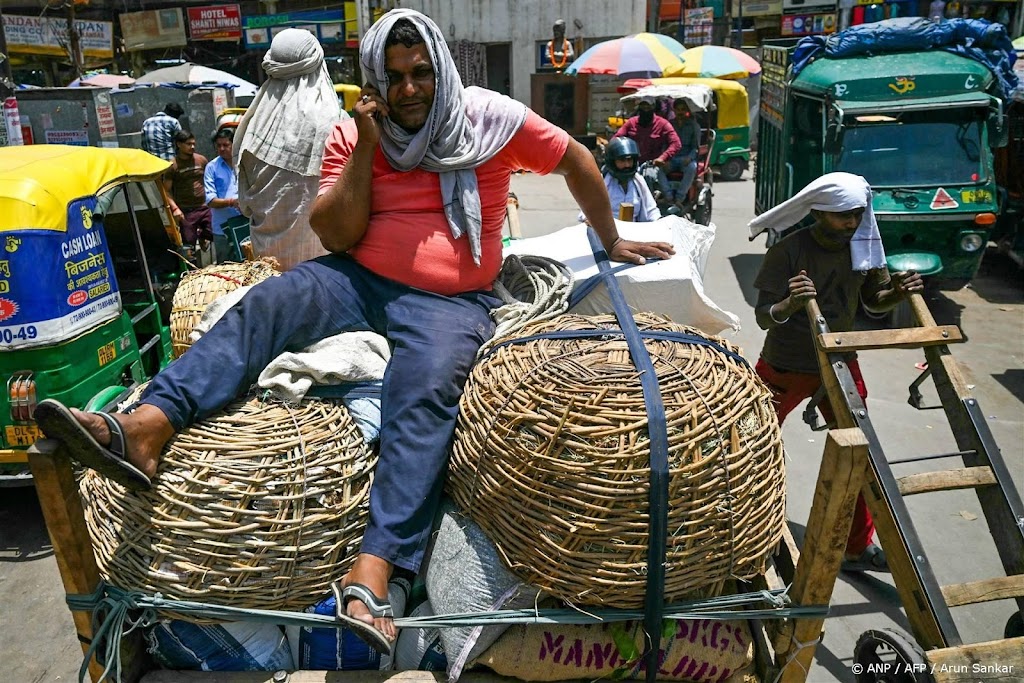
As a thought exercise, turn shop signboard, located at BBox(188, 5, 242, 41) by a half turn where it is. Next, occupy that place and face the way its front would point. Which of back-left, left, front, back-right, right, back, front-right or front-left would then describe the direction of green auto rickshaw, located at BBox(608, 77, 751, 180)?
back-right

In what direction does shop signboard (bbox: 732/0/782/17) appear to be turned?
toward the camera

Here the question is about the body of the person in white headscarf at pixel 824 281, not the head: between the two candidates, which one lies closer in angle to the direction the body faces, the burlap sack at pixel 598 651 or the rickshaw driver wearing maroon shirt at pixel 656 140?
the burlap sack

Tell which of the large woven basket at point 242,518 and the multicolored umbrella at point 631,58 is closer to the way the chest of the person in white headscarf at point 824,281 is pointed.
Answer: the large woven basket

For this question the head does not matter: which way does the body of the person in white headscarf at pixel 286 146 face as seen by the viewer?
away from the camera

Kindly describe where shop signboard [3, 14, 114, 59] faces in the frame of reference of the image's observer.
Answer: facing the viewer

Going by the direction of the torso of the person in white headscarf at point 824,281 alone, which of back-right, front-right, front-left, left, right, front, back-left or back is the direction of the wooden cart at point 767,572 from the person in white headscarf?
front-right

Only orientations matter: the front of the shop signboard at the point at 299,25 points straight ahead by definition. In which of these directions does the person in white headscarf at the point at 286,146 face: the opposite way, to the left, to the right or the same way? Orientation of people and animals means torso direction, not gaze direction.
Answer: the opposite way

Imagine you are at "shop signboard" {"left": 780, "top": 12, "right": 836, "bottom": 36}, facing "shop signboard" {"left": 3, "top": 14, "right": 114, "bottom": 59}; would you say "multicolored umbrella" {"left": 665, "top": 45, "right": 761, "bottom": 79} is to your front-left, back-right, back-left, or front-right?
front-left

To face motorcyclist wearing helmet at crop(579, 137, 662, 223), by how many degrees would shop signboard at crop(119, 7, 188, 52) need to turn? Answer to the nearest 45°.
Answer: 0° — it already faces them

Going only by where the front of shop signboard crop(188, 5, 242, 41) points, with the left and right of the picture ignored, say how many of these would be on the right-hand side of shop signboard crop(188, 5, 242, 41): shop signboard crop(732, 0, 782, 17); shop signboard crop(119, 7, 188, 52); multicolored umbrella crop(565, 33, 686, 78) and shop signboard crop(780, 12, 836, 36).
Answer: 1

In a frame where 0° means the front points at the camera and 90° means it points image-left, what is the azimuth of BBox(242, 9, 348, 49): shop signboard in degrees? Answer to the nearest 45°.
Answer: approximately 0°

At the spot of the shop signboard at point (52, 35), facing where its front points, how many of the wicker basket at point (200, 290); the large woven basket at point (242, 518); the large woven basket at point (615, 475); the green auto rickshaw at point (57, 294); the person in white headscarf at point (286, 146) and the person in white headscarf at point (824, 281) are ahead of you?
6

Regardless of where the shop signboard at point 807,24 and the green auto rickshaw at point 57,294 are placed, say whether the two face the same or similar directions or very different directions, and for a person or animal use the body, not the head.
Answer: very different directions

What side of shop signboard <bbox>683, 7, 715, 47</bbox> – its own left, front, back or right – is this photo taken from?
front

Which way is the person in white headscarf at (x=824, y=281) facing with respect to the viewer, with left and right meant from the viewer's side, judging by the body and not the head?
facing the viewer and to the right of the viewer

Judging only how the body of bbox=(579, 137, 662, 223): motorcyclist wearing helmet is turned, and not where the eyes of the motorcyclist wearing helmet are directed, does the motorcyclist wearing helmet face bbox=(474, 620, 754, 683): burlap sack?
yes

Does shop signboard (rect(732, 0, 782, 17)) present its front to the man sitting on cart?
yes
